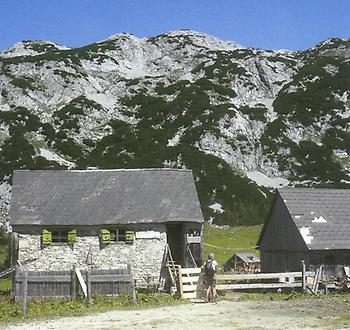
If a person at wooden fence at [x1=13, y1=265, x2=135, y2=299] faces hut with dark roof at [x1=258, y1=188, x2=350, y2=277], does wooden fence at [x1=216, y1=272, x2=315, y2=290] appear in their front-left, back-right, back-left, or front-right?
front-right

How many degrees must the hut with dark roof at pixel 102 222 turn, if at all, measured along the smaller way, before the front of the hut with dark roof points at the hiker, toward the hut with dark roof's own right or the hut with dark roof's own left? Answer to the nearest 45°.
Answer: approximately 45° to the hut with dark roof's own left

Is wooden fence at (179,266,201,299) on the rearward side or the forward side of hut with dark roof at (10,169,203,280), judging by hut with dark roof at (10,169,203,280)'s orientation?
on the forward side

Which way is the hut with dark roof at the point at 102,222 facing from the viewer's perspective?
toward the camera

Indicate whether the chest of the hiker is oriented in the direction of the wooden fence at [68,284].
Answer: no

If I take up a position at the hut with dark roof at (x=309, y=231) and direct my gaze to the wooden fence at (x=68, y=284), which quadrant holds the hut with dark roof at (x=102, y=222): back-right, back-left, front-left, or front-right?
front-right

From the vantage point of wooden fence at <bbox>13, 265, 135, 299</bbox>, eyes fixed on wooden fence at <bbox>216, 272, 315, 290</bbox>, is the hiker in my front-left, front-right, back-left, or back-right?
front-right

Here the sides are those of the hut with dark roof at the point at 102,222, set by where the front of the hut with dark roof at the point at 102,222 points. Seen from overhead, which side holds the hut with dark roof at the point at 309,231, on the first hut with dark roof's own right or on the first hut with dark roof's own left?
on the first hut with dark roof's own left
